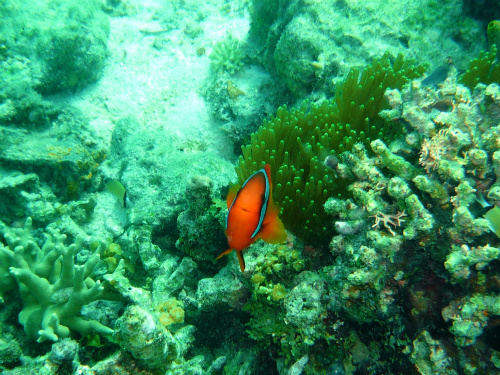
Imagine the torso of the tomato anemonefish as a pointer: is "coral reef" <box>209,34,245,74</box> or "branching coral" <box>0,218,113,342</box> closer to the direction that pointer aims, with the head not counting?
the branching coral

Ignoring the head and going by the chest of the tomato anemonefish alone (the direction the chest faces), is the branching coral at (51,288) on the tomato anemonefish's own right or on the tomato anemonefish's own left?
on the tomato anemonefish's own right

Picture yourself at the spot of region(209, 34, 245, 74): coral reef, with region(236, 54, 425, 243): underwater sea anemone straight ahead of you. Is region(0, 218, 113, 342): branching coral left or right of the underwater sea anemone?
right

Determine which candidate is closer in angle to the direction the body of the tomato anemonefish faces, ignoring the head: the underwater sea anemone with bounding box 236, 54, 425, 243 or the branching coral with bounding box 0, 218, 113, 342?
the branching coral

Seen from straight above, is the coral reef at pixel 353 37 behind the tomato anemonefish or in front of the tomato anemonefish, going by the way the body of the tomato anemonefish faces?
behind

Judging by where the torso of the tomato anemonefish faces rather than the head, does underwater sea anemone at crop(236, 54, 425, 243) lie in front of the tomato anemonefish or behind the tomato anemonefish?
behind
